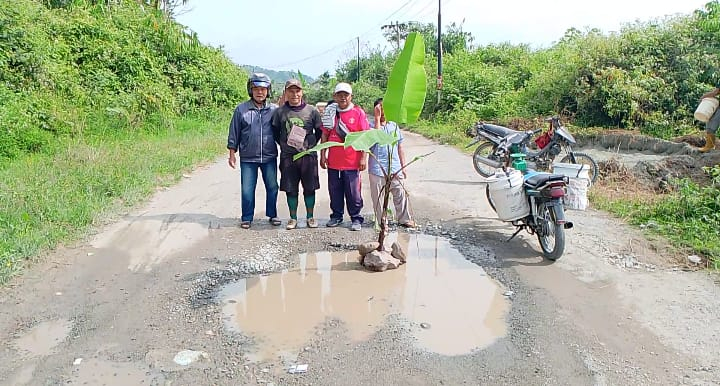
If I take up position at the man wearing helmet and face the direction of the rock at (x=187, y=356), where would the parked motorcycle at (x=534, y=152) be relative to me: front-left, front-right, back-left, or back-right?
back-left

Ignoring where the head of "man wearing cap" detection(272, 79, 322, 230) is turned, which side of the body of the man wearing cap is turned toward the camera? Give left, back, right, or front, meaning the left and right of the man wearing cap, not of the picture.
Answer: front

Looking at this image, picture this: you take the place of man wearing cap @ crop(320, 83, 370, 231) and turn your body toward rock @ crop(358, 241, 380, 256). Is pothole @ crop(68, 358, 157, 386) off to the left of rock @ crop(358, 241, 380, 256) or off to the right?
right

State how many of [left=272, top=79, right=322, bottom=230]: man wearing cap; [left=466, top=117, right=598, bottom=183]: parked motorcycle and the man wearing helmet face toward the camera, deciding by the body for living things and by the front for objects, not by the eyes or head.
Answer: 2

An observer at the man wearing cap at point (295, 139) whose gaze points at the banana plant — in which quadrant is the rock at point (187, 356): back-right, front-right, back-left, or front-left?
front-right

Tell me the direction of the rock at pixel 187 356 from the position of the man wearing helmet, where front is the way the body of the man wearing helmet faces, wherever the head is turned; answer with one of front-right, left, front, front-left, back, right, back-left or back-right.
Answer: front

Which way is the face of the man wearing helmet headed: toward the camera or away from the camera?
toward the camera

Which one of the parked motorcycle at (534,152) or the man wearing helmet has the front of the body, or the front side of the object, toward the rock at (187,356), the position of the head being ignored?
the man wearing helmet

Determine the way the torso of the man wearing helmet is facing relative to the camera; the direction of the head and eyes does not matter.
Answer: toward the camera

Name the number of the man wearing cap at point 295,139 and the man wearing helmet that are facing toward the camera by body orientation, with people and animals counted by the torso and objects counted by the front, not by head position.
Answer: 2

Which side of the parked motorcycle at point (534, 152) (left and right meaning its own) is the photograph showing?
right

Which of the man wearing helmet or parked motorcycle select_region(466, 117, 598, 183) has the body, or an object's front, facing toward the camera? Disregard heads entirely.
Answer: the man wearing helmet
